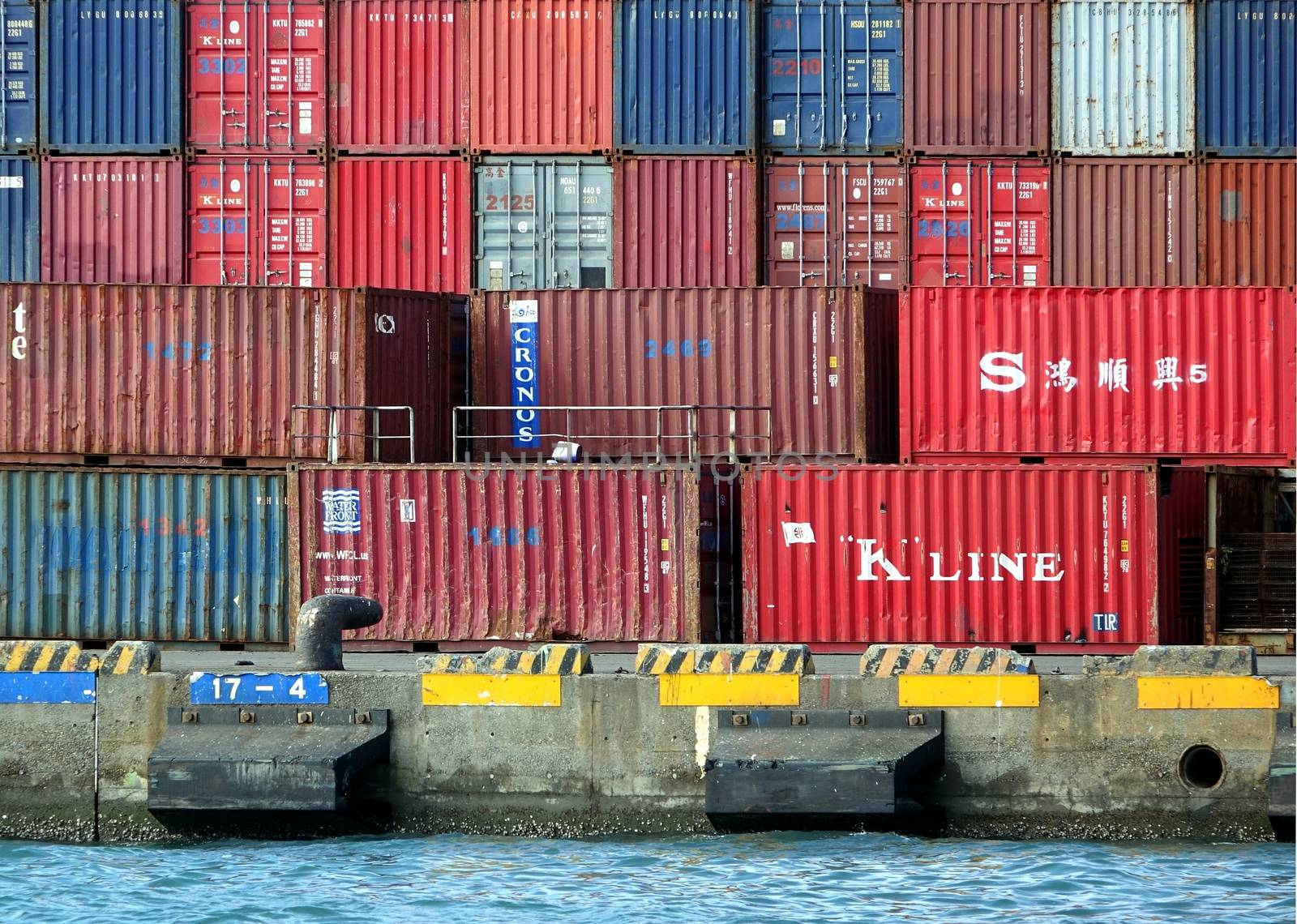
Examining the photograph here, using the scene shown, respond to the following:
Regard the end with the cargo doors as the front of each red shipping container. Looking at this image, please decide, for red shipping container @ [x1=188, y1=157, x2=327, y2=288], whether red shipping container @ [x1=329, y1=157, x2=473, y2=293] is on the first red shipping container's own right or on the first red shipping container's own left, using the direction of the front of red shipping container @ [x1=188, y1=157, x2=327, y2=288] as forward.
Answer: on the first red shipping container's own left

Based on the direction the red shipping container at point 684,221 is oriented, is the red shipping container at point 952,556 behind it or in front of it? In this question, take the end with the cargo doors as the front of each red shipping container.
behind

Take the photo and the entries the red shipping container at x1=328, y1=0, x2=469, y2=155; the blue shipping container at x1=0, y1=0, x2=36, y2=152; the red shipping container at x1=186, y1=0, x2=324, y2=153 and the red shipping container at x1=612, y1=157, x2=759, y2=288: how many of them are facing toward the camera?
2
